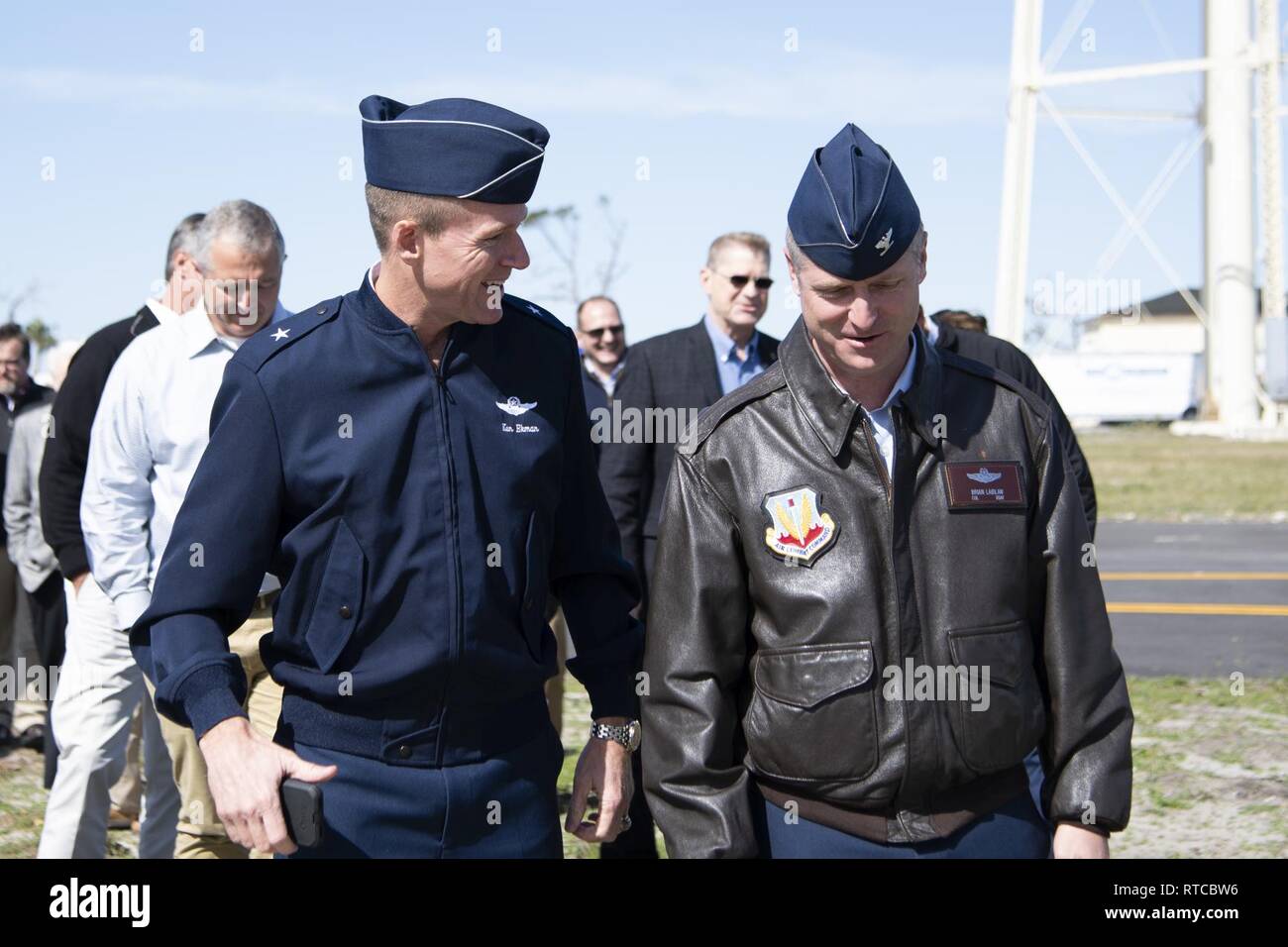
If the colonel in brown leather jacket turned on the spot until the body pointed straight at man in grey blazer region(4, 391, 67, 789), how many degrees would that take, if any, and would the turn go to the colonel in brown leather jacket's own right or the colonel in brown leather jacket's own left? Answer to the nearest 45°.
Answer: approximately 135° to the colonel in brown leather jacket's own right

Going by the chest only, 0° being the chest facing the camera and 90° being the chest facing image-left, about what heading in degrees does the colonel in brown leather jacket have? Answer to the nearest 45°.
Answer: approximately 0°

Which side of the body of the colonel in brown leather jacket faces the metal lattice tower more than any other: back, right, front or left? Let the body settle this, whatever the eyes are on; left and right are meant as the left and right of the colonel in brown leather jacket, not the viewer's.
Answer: back

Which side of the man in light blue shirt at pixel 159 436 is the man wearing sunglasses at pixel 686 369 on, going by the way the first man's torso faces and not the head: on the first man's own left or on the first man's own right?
on the first man's own left

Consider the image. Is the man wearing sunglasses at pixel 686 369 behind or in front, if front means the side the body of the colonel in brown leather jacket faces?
behind

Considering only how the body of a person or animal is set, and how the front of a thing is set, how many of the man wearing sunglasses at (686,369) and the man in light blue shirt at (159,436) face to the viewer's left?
0

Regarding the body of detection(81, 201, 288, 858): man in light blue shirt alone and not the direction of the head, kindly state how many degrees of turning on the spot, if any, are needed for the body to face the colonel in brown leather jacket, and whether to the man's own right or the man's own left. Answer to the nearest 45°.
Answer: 0° — they already face them
